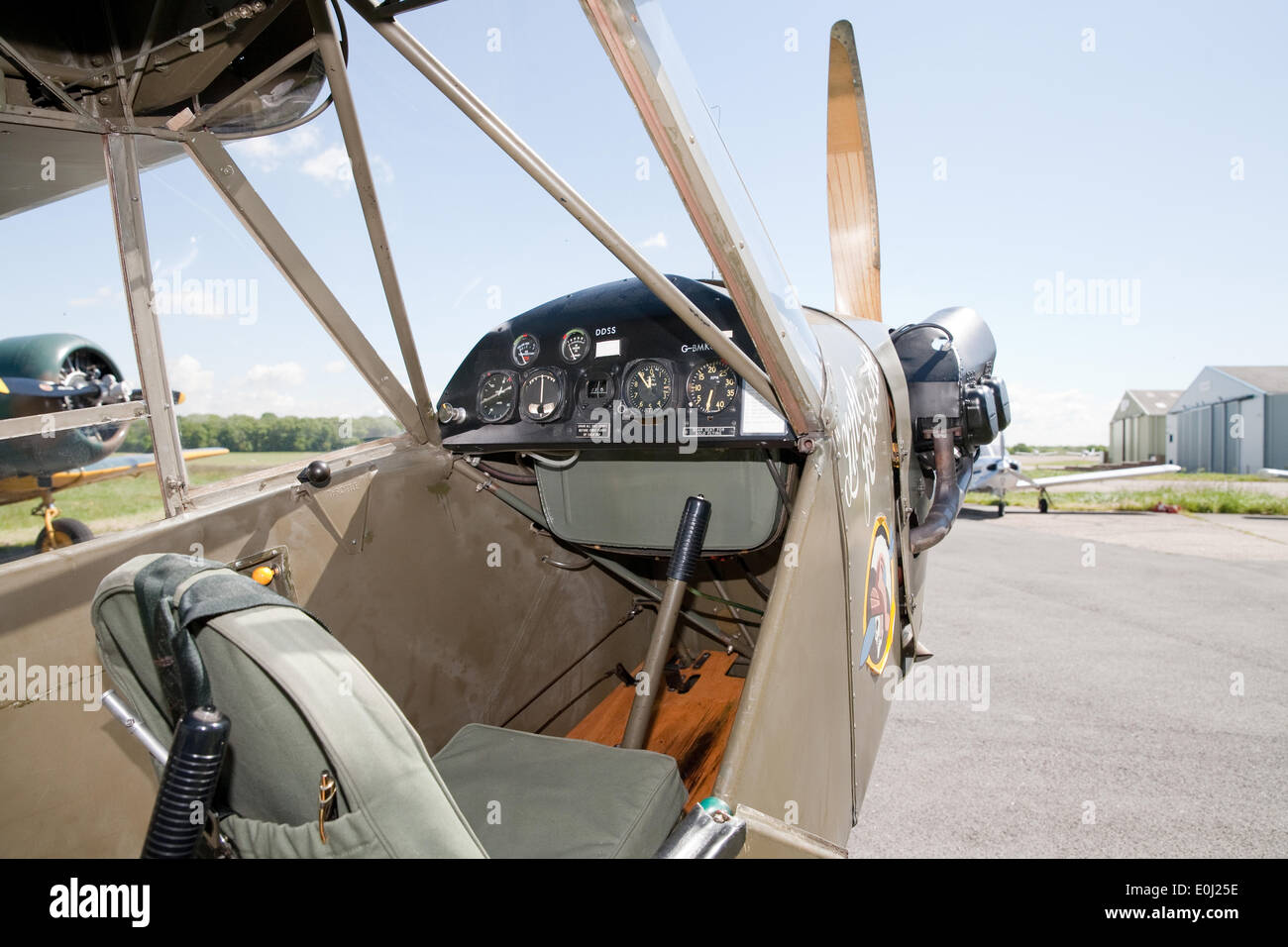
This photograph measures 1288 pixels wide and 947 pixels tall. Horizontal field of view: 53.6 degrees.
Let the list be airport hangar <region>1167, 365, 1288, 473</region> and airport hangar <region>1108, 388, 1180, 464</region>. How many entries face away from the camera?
0

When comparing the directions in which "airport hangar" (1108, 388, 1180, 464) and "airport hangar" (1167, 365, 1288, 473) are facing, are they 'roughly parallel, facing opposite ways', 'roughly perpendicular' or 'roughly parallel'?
roughly parallel

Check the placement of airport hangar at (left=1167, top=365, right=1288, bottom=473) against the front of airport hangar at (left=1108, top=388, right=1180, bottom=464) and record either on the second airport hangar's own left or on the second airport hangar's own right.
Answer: on the second airport hangar's own left

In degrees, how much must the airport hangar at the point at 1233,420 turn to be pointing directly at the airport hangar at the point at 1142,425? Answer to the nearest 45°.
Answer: approximately 135° to its right

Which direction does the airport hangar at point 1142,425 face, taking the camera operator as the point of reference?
facing the viewer and to the left of the viewer
